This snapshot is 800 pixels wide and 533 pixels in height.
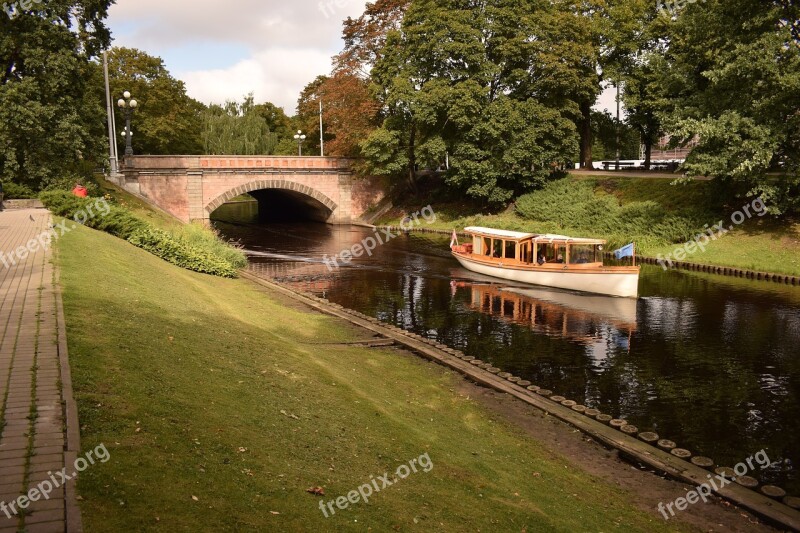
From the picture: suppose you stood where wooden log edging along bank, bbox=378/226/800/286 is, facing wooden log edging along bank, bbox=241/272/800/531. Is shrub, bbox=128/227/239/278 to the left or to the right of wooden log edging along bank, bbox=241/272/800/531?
right

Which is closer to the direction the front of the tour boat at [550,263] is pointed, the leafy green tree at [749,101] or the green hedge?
the leafy green tree

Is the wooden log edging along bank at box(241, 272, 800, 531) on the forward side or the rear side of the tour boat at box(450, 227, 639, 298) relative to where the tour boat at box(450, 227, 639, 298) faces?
on the forward side

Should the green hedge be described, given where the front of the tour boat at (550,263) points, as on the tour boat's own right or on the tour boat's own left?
on the tour boat's own right

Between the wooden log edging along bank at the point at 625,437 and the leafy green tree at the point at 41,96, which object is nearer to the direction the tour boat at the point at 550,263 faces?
the wooden log edging along bank

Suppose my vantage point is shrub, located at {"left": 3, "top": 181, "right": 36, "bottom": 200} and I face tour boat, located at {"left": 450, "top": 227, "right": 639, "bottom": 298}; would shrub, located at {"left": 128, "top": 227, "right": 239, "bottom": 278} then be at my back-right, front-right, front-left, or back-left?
front-right

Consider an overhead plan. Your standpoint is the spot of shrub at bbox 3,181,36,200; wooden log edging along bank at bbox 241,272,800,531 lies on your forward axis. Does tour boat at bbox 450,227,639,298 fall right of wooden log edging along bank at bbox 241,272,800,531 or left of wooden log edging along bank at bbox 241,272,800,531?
left

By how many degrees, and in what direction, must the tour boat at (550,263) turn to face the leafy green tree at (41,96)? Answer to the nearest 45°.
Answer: approximately 135° to its right
